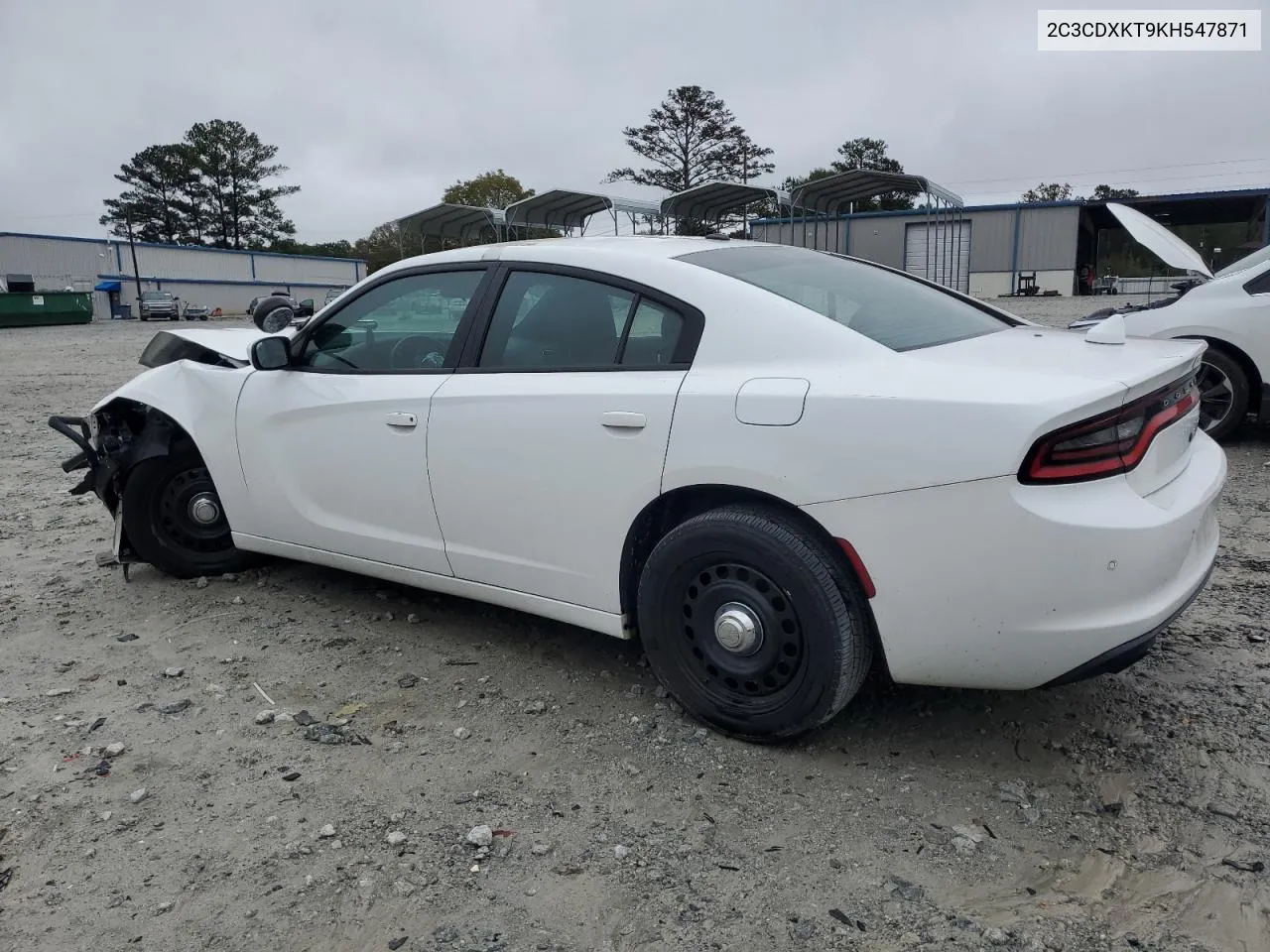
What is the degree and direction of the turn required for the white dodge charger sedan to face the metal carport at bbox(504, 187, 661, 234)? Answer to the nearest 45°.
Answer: approximately 45° to its right

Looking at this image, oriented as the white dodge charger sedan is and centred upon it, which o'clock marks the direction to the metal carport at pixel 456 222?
The metal carport is roughly at 1 o'clock from the white dodge charger sedan.

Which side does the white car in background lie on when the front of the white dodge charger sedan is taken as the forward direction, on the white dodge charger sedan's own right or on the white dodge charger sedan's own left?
on the white dodge charger sedan's own right

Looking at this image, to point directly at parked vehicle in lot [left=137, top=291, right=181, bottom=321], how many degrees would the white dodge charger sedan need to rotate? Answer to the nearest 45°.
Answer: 0° — it already faces it

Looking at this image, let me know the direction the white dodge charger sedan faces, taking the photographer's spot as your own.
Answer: facing away from the viewer and to the left of the viewer

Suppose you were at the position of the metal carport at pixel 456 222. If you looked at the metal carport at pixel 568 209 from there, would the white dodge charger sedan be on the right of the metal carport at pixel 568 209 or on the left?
right

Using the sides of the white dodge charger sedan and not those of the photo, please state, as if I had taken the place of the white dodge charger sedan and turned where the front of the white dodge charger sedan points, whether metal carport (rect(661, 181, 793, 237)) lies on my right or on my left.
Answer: on my right

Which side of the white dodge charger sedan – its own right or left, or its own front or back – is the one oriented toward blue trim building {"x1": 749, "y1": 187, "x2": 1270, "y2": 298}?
right

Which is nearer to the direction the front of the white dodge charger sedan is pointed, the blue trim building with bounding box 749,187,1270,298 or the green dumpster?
the green dumpster
